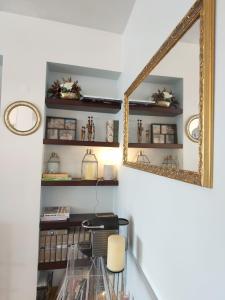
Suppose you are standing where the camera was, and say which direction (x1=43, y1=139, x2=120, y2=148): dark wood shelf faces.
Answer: facing the viewer

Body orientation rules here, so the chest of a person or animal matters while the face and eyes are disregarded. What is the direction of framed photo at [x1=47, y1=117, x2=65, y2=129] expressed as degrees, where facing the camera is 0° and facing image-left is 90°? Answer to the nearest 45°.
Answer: approximately 0°

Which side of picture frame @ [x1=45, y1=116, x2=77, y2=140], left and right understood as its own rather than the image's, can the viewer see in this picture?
front

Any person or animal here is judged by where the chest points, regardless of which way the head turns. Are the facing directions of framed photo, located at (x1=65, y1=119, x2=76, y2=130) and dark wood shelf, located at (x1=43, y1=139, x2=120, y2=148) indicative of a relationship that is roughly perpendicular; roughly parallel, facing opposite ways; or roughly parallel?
roughly parallel
